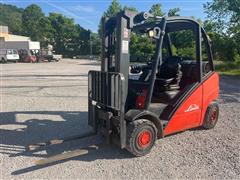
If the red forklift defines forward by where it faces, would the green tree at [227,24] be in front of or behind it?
behind

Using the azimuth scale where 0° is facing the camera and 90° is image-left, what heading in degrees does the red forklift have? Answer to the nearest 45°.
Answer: approximately 45°
